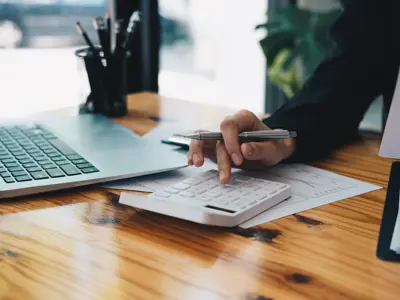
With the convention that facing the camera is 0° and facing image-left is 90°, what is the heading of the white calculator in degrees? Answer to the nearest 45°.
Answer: approximately 225°

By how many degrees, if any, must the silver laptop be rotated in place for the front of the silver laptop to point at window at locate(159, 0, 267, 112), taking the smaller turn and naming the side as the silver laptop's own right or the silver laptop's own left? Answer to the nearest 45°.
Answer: approximately 45° to the silver laptop's own left
